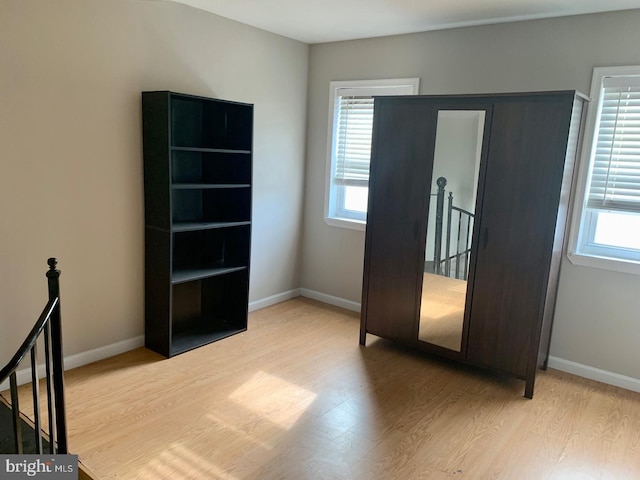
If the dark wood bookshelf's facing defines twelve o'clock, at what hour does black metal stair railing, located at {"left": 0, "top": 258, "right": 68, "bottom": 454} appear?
The black metal stair railing is roughly at 2 o'clock from the dark wood bookshelf.

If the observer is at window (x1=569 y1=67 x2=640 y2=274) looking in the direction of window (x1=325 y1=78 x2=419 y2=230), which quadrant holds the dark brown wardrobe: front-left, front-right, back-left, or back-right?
front-left

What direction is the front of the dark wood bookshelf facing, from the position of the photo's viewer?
facing the viewer and to the right of the viewer

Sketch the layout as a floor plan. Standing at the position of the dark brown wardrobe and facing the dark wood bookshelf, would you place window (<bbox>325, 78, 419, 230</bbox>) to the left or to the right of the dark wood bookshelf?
right

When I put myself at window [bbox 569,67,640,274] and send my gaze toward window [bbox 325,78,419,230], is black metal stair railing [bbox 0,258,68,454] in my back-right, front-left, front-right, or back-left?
front-left

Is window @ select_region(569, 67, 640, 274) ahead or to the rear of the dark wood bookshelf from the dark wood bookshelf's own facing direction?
ahead

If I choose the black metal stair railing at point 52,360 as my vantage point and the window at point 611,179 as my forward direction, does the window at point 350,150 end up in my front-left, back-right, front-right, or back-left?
front-left

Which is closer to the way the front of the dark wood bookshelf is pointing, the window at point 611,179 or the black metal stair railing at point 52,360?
the window

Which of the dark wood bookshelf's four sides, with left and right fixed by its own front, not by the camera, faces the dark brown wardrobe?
front

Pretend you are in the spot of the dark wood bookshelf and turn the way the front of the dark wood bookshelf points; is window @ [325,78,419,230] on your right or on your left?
on your left

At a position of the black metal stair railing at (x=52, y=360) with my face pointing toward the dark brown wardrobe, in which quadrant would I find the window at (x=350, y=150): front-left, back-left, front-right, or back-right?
front-left

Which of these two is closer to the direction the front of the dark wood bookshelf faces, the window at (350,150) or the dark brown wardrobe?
the dark brown wardrobe
